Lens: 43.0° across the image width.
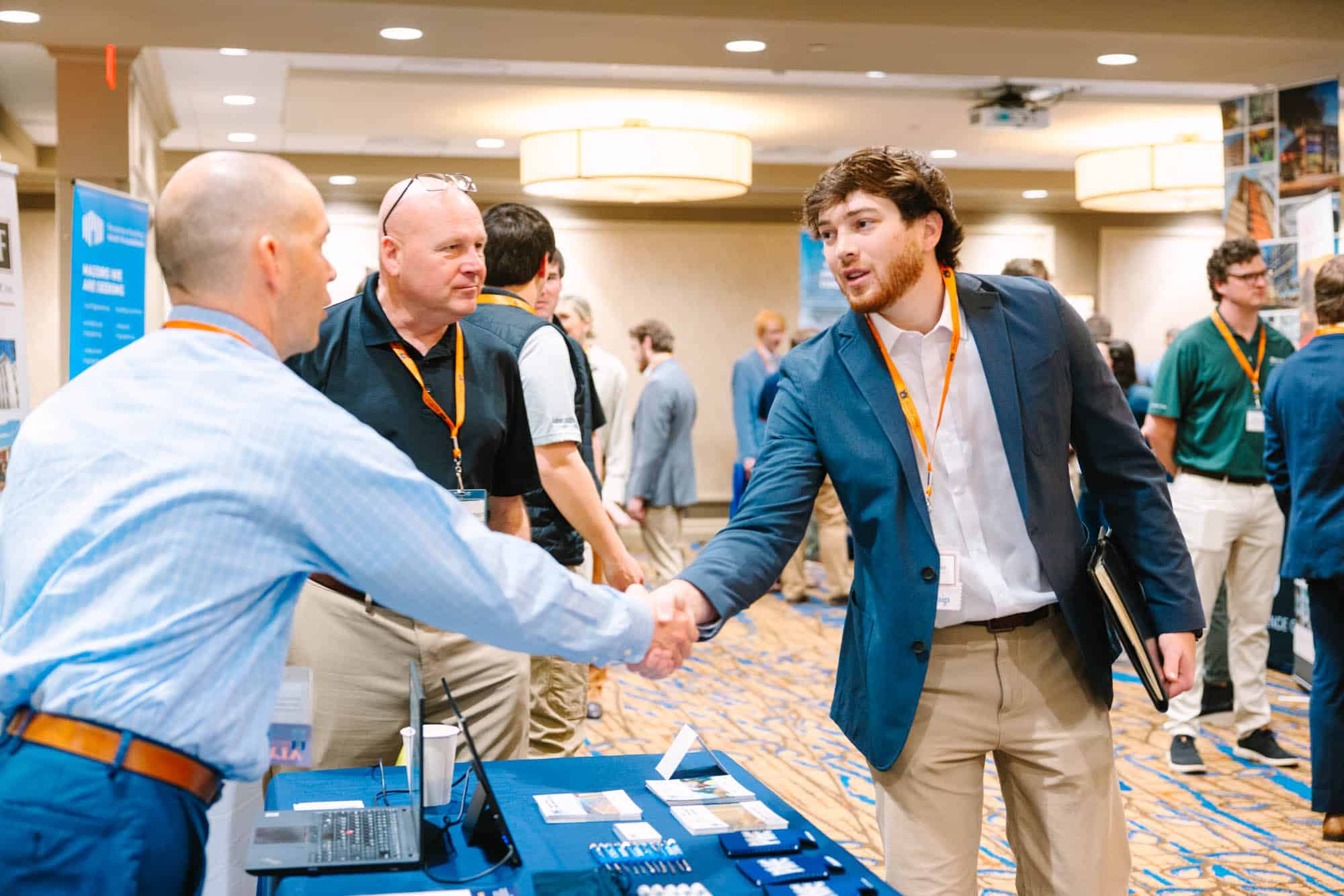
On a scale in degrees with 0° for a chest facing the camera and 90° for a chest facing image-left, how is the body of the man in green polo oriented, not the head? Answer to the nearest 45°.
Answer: approximately 315°

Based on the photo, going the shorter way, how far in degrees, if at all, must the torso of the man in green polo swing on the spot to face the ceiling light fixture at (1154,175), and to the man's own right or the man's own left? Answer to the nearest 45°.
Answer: approximately 135° to the man's own left

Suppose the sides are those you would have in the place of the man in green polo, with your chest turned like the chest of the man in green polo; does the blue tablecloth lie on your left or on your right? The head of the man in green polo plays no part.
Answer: on your right

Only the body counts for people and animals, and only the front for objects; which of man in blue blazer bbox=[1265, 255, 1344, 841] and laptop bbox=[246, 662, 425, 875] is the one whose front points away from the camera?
the man in blue blazer

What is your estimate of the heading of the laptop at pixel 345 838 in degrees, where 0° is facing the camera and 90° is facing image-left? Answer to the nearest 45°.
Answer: approximately 90°

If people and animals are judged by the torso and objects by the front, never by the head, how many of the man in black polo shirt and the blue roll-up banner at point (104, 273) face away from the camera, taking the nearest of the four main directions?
0

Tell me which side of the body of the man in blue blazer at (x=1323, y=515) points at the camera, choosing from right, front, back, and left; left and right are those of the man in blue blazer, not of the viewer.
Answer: back
